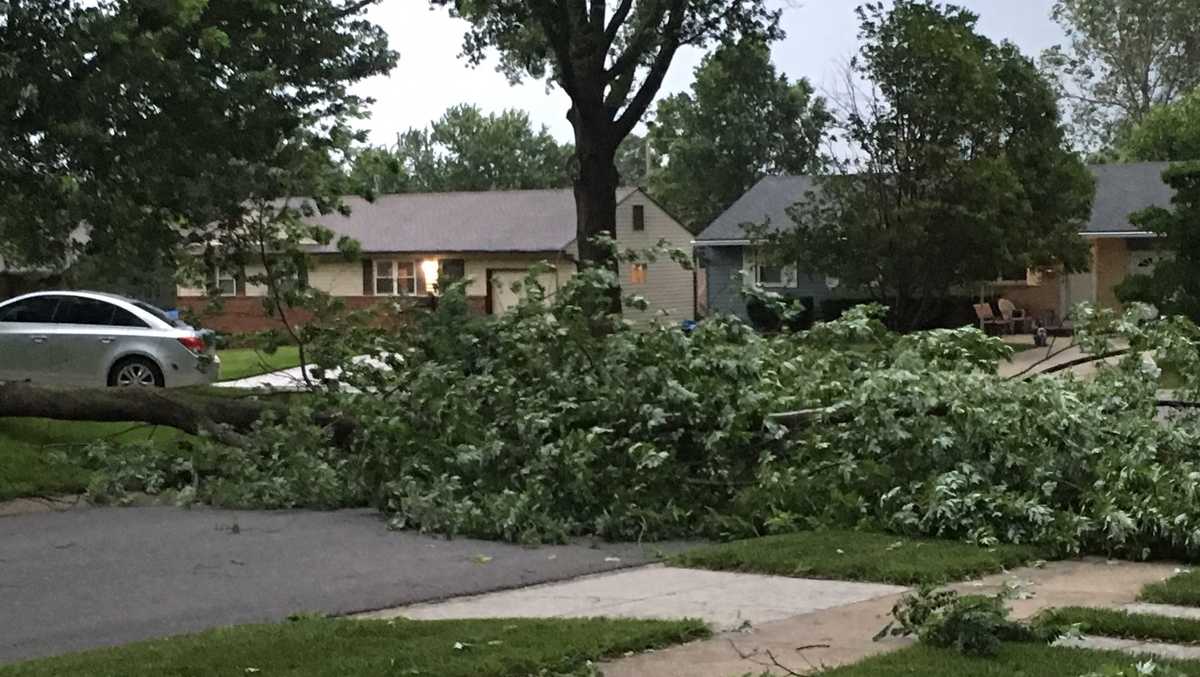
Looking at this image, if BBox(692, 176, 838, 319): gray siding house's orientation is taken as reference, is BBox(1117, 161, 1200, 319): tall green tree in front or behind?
in front

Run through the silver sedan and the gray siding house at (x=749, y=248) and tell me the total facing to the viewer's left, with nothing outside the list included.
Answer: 1

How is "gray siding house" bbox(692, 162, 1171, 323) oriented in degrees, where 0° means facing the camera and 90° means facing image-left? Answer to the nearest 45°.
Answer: approximately 0°

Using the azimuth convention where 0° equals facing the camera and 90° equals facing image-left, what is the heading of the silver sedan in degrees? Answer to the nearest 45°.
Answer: approximately 90°

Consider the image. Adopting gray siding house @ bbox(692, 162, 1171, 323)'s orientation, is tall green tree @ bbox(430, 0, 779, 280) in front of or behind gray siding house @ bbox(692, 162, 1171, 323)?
in front

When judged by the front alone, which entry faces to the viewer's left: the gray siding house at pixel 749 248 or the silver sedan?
the silver sedan

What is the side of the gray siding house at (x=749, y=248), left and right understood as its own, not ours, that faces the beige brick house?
right

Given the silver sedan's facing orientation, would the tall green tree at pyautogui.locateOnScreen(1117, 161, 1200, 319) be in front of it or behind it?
behind
